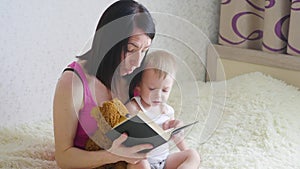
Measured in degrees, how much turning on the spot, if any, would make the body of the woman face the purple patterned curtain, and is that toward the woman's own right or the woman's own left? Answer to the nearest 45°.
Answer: approximately 90° to the woman's own left

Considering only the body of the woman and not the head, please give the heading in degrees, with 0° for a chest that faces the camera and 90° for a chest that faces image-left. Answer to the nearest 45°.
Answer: approximately 315°

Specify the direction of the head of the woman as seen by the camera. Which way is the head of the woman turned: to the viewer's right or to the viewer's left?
to the viewer's right
